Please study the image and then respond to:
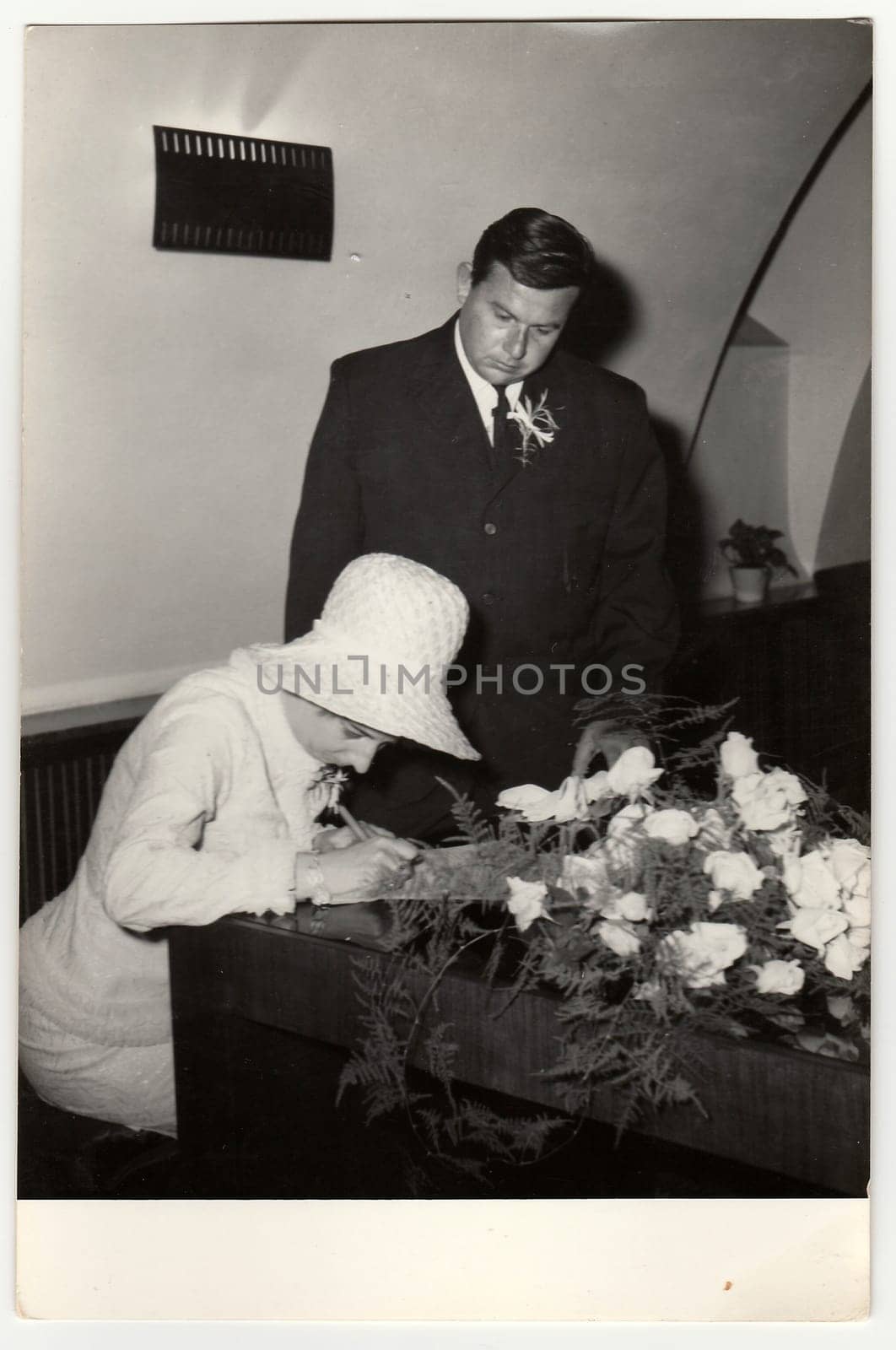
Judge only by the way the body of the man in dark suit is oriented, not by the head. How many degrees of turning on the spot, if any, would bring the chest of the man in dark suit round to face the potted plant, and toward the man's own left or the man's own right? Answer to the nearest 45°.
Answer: approximately 135° to the man's own left

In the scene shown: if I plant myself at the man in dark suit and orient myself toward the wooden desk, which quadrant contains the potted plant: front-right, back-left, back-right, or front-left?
back-left

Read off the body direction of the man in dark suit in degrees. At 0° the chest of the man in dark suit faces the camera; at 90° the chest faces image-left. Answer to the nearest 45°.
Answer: approximately 0°

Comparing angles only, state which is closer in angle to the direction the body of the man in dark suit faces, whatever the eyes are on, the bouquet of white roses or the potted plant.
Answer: the bouquet of white roses
